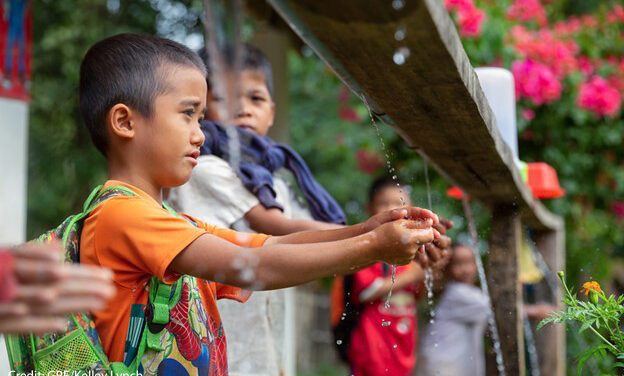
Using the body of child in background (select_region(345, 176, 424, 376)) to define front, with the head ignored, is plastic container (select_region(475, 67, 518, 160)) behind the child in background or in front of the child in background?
in front

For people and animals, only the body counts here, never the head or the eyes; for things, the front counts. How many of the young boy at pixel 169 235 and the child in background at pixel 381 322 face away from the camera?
0

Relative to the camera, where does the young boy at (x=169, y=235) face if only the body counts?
to the viewer's right

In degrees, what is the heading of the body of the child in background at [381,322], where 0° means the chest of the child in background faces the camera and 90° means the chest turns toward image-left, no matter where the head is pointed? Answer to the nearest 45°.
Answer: approximately 315°

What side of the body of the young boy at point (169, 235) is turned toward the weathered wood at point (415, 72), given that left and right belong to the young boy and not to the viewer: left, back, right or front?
front

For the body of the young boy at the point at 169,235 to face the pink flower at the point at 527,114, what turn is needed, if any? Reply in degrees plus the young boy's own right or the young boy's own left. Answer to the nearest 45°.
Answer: approximately 45° to the young boy's own left

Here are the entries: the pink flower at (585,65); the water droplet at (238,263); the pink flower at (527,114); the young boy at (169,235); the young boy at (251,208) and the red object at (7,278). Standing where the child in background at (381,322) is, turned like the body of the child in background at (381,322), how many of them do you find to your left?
2

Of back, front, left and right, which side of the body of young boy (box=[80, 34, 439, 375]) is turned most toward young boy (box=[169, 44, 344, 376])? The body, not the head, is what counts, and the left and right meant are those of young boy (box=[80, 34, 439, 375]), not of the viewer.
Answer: left

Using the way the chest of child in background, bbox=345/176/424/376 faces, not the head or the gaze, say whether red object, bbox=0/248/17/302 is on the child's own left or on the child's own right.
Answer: on the child's own right

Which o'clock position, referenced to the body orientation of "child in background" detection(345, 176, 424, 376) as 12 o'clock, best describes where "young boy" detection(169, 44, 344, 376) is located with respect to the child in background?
The young boy is roughly at 2 o'clock from the child in background.

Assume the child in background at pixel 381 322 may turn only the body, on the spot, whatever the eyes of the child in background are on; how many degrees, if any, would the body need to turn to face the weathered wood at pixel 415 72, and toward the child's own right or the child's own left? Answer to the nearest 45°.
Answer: approximately 45° to the child's own right
